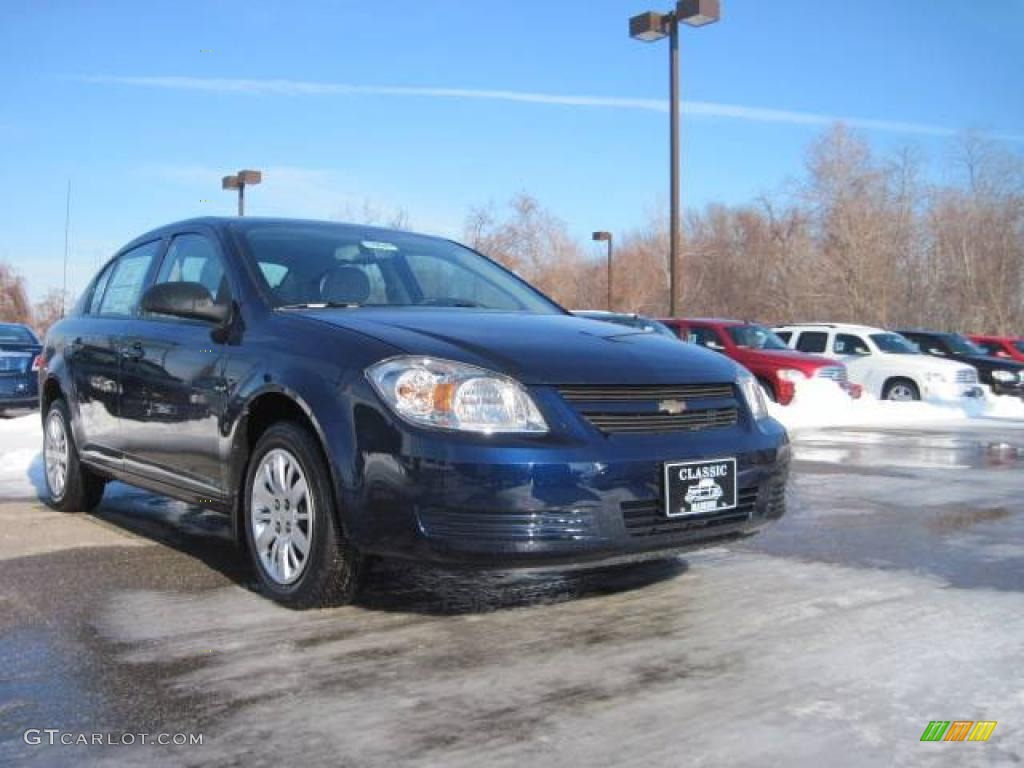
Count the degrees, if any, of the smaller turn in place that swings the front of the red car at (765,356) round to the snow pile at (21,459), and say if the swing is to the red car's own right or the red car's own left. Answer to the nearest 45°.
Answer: approximately 90° to the red car's own right

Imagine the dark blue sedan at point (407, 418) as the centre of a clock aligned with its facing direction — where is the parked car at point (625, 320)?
The parked car is roughly at 8 o'clock from the dark blue sedan.

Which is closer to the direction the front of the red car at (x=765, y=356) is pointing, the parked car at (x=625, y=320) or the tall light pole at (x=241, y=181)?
the parked car

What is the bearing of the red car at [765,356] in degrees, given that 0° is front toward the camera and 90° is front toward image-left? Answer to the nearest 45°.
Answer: approximately 315°

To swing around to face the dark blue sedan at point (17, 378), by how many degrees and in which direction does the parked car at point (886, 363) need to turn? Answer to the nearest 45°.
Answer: approximately 90° to its right

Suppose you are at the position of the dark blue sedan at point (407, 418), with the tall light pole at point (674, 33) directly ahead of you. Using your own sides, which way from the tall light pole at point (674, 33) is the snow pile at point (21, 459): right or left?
left

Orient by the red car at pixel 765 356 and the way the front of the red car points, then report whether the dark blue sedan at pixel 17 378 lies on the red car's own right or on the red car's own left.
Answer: on the red car's own right

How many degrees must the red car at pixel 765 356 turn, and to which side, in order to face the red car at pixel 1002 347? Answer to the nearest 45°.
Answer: approximately 90° to its left
